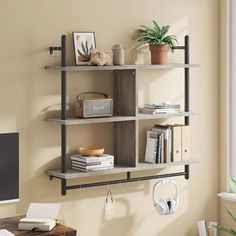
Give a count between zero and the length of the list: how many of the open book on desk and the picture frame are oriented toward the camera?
2

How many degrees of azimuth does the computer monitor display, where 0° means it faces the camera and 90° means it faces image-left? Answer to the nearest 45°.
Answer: approximately 315°

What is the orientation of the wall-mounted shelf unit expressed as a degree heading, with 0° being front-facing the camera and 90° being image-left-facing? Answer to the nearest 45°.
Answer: approximately 315°

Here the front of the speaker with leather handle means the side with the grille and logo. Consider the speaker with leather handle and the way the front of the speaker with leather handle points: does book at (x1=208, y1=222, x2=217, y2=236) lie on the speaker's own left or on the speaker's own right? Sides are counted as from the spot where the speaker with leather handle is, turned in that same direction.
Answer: on the speaker's own left
